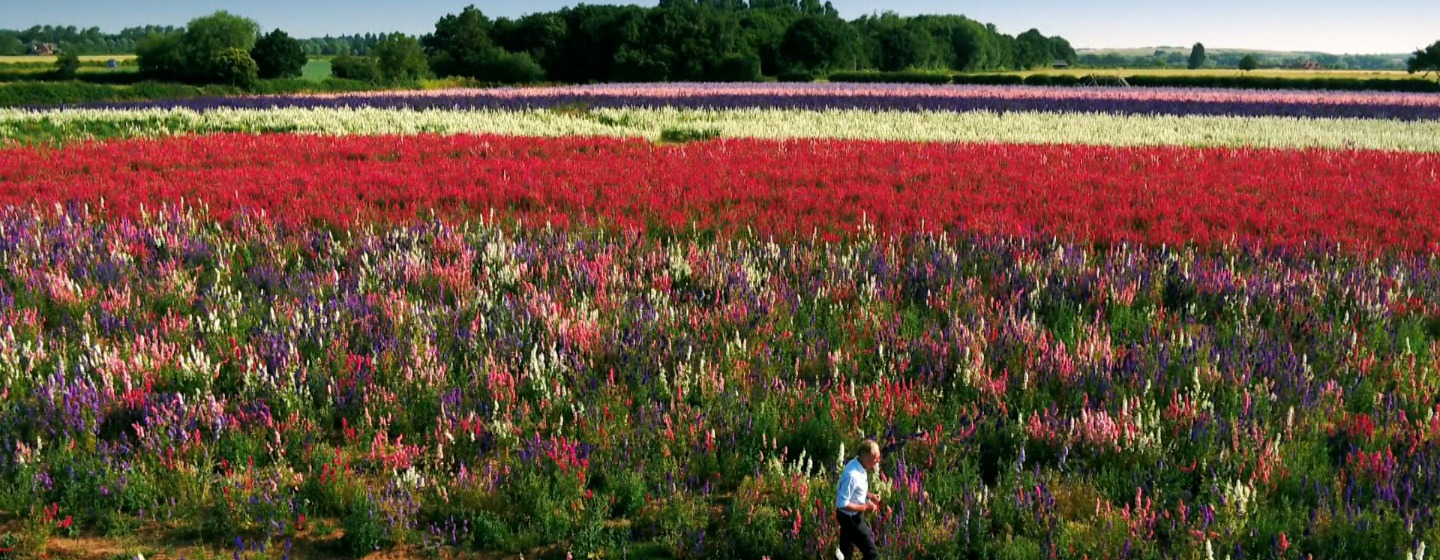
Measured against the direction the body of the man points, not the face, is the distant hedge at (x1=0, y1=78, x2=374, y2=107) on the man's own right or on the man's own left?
on the man's own left

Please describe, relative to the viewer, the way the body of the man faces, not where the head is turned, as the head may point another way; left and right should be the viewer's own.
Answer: facing to the right of the viewer

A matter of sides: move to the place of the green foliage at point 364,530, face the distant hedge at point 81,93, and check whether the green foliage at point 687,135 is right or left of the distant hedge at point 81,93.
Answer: right

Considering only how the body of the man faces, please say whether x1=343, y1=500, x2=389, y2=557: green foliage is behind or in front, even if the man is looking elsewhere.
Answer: behind

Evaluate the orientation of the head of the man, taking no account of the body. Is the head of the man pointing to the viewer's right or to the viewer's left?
to the viewer's right

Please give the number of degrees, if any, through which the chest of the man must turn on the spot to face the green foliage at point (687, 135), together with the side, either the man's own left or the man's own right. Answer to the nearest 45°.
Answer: approximately 90° to the man's own left
